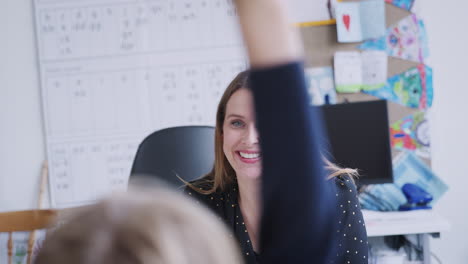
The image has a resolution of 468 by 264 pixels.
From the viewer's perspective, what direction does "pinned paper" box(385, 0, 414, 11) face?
toward the camera

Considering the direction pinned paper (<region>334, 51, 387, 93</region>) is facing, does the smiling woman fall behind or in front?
in front

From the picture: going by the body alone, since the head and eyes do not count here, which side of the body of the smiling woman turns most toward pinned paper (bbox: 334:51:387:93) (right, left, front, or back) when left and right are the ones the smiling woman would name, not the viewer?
back

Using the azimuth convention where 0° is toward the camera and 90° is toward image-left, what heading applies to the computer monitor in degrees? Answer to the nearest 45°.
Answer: approximately 0°

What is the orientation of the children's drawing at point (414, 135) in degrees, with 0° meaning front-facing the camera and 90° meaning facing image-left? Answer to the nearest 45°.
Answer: approximately 0°

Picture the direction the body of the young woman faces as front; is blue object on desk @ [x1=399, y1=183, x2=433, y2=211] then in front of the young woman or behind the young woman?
behind

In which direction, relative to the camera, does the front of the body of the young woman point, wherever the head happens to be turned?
toward the camera

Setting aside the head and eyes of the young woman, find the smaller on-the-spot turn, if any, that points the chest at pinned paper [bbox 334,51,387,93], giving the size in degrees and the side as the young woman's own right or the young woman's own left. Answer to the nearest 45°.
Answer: approximately 180°
